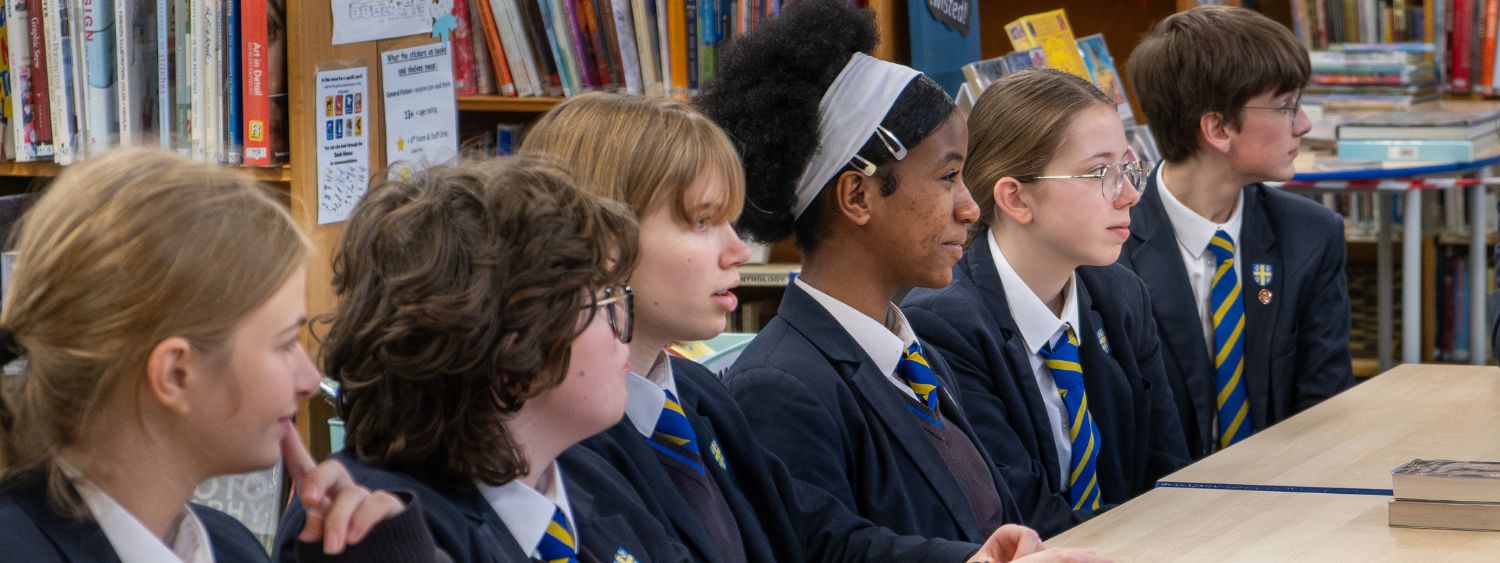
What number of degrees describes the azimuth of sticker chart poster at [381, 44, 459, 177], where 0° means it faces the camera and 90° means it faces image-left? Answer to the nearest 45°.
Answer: approximately 0°

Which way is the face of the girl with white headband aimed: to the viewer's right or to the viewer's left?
to the viewer's right

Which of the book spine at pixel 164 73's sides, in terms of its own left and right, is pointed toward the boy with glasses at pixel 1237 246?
left

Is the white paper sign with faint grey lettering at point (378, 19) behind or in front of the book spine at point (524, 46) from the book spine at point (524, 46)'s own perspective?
in front

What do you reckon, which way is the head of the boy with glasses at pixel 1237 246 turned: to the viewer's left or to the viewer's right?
to the viewer's right

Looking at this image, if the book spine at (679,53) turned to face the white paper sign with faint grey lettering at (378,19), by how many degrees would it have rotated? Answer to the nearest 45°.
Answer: approximately 45° to its right

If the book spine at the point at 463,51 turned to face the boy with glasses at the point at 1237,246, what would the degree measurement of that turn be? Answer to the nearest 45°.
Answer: approximately 45° to its left

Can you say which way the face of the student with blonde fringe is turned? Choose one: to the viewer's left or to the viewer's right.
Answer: to the viewer's right

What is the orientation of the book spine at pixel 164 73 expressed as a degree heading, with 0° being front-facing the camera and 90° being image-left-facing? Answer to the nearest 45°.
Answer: approximately 0°
